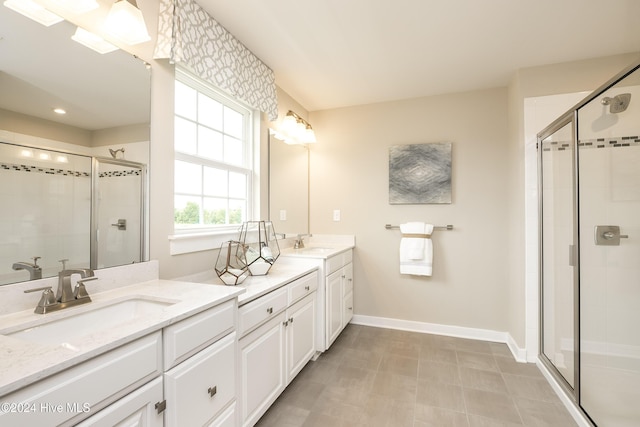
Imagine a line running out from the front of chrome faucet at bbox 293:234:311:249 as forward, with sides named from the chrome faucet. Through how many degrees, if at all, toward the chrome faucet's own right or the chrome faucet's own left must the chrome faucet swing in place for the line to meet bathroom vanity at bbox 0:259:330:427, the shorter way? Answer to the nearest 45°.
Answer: approximately 90° to the chrome faucet's own right

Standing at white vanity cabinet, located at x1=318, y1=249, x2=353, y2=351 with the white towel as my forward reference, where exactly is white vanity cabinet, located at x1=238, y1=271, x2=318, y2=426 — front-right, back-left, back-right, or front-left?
back-right

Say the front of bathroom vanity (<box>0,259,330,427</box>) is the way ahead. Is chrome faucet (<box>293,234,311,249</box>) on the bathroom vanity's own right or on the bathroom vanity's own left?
on the bathroom vanity's own left

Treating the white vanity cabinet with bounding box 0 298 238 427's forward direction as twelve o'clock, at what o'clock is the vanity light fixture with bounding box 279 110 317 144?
The vanity light fixture is roughly at 9 o'clock from the white vanity cabinet.

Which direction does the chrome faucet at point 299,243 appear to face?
to the viewer's right

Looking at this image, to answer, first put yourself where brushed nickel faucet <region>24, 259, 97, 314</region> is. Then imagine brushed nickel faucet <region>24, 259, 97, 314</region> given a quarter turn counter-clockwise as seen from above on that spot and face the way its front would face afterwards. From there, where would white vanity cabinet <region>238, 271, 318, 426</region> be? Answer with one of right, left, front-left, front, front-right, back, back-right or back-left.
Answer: front-right

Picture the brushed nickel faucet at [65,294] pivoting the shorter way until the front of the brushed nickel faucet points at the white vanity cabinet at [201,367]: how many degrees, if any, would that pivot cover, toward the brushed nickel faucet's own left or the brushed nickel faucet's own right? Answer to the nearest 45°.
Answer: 0° — it already faces it

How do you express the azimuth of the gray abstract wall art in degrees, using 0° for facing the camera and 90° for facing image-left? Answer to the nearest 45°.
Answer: approximately 0°

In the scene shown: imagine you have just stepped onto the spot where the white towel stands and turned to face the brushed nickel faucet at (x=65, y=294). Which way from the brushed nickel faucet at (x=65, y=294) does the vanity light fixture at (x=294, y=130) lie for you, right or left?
right

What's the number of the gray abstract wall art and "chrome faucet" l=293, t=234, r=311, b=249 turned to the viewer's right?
1

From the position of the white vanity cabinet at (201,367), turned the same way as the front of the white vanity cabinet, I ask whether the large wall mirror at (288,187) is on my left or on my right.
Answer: on my left
